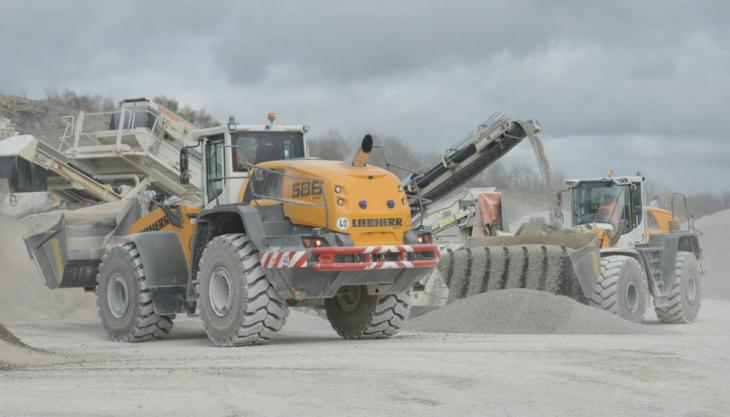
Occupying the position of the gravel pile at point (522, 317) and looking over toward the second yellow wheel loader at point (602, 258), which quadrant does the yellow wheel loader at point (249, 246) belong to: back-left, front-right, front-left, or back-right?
back-left

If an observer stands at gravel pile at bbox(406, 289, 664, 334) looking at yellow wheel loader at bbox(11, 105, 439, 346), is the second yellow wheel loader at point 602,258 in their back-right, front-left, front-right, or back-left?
back-right

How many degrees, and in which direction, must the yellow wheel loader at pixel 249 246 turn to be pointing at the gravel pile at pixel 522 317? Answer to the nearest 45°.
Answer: approximately 135° to its right

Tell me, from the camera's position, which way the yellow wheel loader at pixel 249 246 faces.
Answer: facing away from the viewer and to the left of the viewer

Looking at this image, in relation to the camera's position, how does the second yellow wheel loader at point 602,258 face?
facing the viewer and to the left of the viewer

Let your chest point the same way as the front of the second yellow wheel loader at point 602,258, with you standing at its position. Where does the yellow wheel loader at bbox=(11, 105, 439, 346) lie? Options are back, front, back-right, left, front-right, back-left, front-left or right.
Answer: front

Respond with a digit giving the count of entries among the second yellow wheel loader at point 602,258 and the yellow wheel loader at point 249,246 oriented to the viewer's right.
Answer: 0

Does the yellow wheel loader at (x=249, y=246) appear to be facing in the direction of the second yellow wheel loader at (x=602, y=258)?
no
